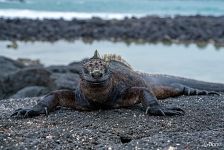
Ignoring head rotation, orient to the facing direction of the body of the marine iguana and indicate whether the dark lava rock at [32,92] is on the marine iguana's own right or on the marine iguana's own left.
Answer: on the marine iguana's own right

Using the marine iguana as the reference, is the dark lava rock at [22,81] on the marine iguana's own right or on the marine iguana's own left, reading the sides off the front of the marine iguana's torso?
on the marine iguana's own right

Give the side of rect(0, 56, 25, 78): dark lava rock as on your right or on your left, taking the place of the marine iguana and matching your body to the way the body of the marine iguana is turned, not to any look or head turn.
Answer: on your right

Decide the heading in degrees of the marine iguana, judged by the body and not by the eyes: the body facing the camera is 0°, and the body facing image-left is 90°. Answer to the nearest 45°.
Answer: approximately 45°
